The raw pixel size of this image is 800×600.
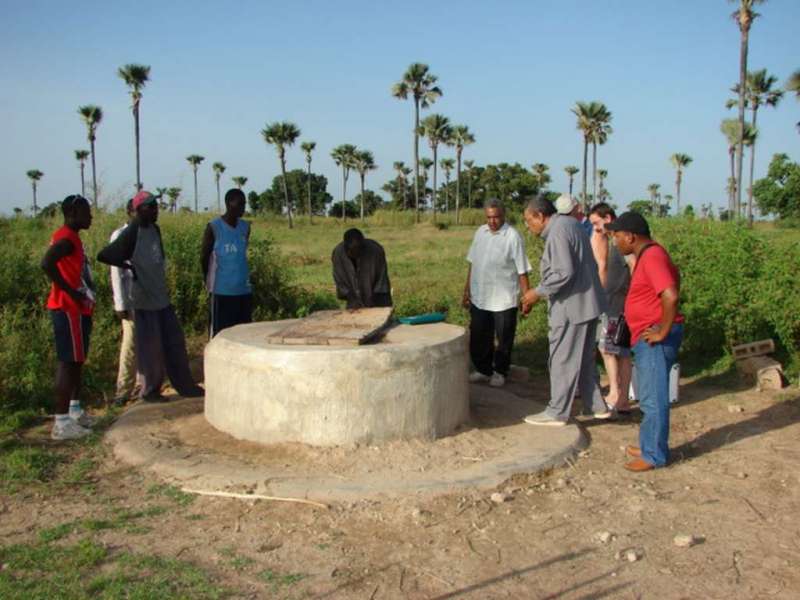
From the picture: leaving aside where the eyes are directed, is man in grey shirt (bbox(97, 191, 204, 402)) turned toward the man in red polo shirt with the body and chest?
yes

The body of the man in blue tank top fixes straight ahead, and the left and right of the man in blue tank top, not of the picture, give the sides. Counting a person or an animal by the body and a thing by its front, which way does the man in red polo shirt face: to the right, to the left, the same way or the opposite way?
the opposite way

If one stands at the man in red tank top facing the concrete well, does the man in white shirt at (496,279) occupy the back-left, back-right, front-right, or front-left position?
front-left

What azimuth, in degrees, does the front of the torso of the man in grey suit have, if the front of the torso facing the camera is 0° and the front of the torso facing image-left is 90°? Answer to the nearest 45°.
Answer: approximately 90°

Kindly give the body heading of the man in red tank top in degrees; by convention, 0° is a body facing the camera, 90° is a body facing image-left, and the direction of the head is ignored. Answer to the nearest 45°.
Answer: approximately 270°

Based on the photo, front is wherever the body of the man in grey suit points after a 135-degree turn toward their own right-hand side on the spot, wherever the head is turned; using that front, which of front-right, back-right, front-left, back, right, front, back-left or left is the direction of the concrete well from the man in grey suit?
back

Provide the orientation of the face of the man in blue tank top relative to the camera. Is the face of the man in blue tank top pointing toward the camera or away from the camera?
toward the camera

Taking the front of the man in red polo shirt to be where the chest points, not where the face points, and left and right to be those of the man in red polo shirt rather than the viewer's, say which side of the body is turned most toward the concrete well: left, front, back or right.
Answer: front

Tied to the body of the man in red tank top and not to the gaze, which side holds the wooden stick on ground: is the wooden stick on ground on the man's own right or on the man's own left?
on the man's own right

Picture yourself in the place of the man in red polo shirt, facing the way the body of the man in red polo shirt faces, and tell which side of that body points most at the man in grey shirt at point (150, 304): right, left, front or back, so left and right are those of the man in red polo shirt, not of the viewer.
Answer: front

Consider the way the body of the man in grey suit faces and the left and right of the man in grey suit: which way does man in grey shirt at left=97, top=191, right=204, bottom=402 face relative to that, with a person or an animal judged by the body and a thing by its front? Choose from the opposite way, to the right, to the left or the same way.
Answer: the opposite way

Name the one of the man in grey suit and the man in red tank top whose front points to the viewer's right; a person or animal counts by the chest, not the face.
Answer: the man in red tank top

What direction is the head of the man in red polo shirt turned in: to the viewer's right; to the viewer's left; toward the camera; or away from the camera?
to the viewer's left

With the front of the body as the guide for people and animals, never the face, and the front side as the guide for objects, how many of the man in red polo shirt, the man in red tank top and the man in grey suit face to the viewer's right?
1

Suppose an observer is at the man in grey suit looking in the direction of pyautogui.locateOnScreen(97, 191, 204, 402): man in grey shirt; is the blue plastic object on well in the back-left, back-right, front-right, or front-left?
front-right

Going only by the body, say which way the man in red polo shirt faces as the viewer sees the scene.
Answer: to the viewer's left

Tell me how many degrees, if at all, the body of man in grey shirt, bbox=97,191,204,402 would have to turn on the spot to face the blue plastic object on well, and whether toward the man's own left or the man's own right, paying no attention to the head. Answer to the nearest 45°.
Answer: approximately 45° to the man's own left
